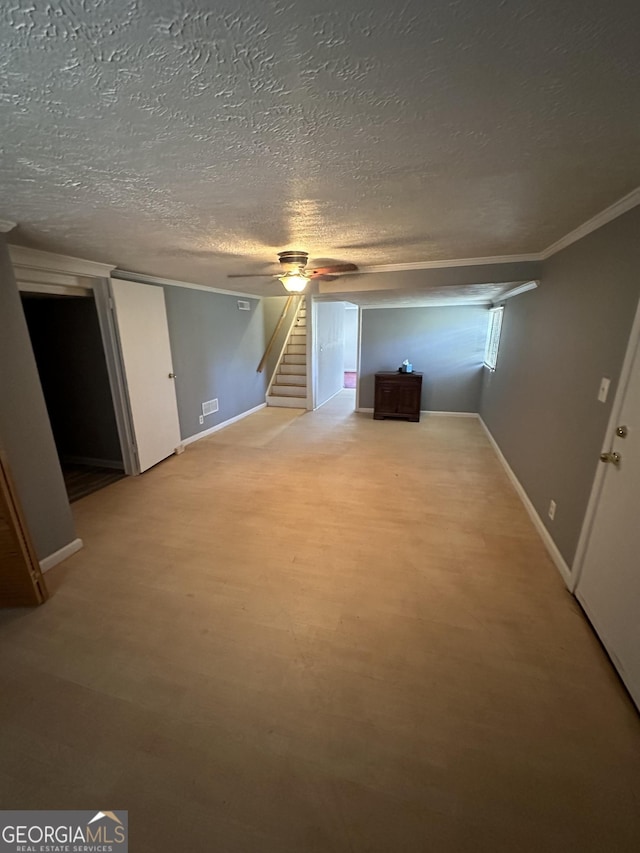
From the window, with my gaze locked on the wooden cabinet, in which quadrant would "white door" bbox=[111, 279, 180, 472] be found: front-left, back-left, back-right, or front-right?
front-left

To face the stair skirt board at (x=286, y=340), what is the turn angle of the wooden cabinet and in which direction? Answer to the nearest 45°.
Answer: approximately 135° to its right

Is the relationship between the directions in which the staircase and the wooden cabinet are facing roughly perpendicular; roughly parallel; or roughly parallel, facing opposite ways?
roughly parallel

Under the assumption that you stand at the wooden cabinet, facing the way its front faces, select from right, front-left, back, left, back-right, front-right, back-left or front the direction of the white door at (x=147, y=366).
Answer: front-right

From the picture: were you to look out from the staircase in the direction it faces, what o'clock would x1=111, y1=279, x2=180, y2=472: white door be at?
The white door is roughly at 1 o'clock from the staircase.

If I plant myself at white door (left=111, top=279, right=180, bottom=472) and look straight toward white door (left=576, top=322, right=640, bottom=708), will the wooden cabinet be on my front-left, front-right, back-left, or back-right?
front-left

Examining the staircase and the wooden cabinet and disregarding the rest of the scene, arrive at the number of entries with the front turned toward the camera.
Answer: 2

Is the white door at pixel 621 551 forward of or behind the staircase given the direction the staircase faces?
forward

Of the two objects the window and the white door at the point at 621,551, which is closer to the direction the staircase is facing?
the white door

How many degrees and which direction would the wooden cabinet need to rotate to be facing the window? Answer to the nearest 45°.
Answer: approximately 90° to its left

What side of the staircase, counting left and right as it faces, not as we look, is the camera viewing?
front

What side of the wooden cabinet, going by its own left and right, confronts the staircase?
right
